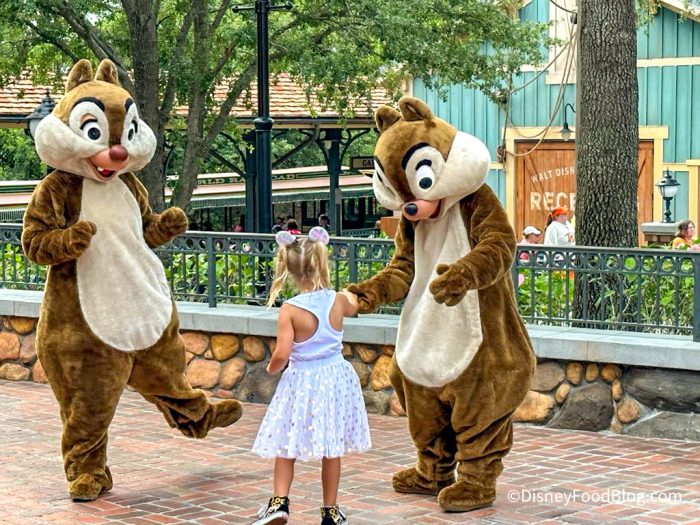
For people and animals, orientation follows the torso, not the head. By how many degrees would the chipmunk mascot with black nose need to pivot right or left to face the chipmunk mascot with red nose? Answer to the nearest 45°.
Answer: approximately 45° to its right

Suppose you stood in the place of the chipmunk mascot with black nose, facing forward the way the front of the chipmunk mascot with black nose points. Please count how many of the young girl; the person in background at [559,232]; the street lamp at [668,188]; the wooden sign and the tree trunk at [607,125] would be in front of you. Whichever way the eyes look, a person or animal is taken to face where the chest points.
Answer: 1

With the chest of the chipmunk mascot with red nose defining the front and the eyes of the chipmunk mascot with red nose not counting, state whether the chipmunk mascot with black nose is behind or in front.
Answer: in front

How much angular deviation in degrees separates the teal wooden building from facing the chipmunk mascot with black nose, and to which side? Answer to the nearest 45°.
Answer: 0° — it already faces it

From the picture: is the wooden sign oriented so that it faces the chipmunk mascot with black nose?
yes

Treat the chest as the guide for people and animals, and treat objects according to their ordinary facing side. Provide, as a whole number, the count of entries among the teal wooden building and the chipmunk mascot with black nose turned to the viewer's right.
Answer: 0

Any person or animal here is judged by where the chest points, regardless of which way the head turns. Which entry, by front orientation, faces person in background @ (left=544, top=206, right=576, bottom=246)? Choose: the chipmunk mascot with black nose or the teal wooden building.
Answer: the teal wooden building

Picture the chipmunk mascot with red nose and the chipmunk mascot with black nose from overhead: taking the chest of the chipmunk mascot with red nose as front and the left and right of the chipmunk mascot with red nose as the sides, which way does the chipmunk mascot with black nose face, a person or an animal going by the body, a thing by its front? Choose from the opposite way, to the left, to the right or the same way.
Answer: to the right

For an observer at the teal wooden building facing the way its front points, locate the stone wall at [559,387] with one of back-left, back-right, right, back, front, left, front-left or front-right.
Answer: front

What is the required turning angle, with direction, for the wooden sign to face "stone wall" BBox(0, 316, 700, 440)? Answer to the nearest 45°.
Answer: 0° — it already faces it

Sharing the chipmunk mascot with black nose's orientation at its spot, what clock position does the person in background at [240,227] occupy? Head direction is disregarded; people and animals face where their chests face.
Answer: The person in background is roughly at 4 o'clock from the chipmunk mascot with black nose.

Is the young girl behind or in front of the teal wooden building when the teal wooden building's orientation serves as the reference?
in front

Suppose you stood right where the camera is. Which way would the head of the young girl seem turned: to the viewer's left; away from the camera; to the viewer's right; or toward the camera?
away from the camera

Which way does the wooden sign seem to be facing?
toward the camera

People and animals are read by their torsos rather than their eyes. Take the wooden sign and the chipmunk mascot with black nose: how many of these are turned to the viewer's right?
0

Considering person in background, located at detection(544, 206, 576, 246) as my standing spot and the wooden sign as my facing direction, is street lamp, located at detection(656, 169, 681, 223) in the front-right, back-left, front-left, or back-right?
front-right

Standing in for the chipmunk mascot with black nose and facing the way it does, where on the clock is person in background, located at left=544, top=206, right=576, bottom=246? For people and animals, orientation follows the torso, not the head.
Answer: The person in background is roughly at 5 o'clock from the chipmunk mascot with black nose.

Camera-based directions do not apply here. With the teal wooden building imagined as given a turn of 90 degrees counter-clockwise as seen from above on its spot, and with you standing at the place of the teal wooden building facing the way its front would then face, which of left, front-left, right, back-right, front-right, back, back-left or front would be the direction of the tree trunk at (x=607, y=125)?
right

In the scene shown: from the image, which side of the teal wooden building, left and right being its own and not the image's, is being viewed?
front

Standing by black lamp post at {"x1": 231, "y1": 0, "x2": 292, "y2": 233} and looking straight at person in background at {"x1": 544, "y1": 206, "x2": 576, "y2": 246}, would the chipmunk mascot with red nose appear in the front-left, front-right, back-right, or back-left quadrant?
back-right

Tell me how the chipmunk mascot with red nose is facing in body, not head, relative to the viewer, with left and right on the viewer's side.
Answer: facing the viewer and to the right of the viewer
